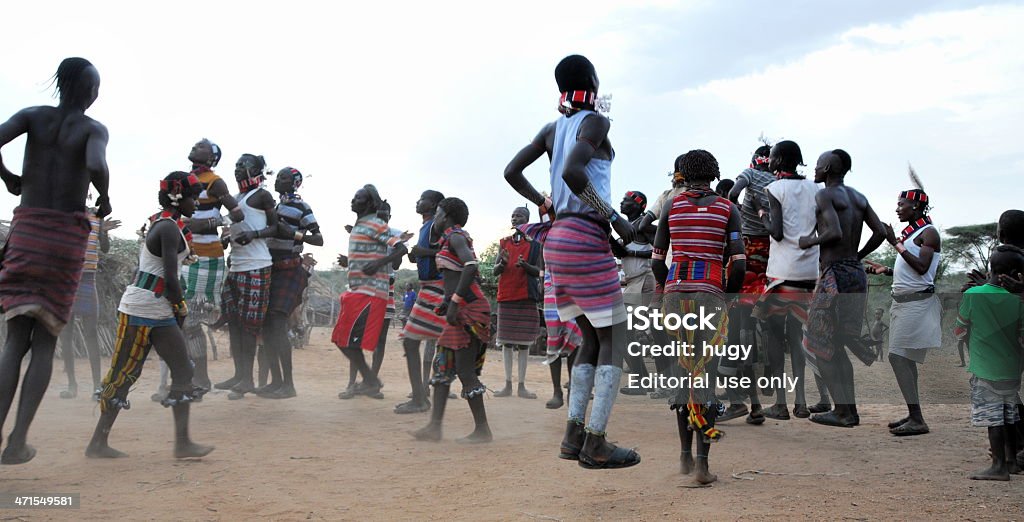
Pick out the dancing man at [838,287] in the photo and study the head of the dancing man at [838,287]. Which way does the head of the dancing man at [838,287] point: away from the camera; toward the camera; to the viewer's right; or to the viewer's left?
to the viewer's left

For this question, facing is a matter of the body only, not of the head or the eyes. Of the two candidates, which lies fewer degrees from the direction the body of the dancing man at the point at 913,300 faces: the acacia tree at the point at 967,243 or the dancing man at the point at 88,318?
the dancing man

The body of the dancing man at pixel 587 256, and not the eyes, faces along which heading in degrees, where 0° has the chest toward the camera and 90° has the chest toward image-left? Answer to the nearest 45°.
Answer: approximately 225°

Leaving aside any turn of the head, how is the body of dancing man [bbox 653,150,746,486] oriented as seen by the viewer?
away from the camera

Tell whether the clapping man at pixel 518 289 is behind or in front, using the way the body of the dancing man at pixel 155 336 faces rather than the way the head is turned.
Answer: in front

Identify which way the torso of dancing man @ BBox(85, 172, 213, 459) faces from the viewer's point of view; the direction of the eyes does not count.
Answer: to the viewer's right

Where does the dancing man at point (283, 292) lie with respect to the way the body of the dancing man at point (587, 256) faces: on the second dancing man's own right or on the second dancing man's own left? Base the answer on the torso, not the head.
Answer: on the second dancing man's own left

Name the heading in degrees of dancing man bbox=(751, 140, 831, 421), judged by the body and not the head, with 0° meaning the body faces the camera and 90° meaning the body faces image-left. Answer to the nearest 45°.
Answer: approximately 135°

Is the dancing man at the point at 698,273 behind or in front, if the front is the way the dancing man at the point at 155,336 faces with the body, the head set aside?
in front

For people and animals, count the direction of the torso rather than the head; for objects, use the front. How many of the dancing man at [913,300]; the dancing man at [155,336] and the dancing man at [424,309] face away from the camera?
0

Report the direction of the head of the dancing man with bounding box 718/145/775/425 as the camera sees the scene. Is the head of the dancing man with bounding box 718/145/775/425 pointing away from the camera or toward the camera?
away from the camera

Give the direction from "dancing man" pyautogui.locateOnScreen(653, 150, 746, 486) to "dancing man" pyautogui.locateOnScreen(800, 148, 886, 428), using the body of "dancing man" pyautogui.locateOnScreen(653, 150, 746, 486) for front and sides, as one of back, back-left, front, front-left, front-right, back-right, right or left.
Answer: front-right
